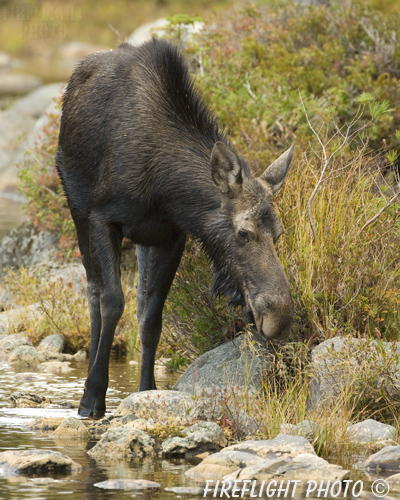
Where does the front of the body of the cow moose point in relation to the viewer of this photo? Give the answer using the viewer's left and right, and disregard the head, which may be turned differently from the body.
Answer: facing the viewer and to the right of the viewer

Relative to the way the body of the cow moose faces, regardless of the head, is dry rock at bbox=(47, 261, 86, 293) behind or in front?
behind

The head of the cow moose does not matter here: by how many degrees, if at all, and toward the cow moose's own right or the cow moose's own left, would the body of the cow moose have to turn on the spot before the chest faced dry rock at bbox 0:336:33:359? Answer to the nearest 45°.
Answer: approximately 180°
